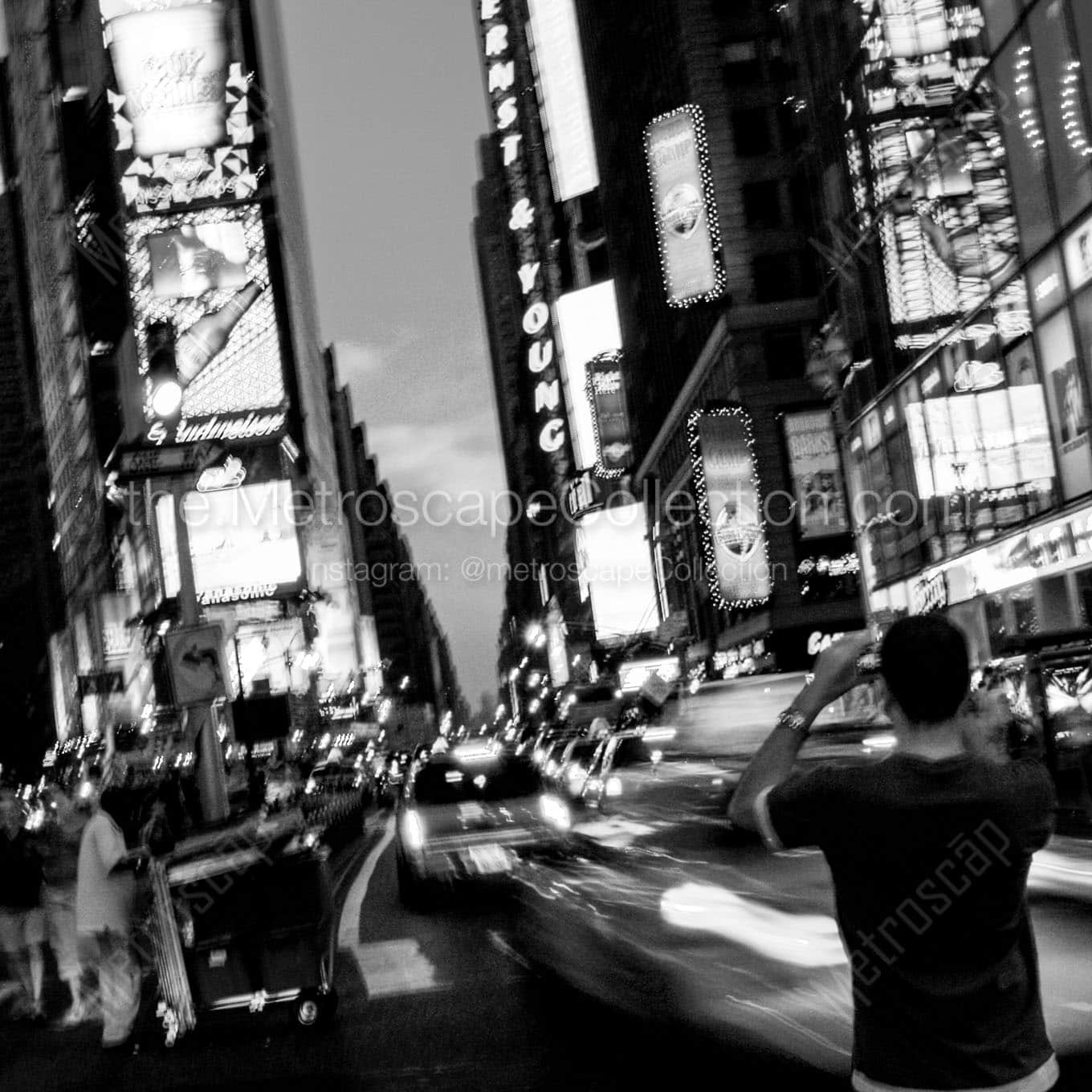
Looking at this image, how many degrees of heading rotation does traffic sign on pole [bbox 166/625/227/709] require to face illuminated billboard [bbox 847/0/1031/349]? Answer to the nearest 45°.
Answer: approximately 135° to its left

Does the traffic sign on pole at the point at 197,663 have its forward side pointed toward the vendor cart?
yes

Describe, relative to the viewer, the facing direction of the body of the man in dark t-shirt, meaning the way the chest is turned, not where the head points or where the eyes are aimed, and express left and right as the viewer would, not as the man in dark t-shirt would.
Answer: facing away from the viewer

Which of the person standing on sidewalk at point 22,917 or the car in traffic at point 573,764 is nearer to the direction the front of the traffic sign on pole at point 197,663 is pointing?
the person standing on sidewalk

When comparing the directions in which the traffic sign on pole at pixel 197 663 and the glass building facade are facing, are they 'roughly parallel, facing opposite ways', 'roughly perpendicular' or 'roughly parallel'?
roughly perpendicular

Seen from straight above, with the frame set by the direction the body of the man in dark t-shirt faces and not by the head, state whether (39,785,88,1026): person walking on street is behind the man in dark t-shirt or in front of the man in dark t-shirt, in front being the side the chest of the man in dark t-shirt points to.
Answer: in front

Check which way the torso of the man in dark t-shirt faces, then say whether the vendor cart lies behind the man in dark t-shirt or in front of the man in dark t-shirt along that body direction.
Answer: in front

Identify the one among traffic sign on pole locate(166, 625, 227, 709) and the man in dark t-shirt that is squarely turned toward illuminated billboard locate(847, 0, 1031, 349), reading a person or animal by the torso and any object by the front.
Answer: the man in dark t-shirt
